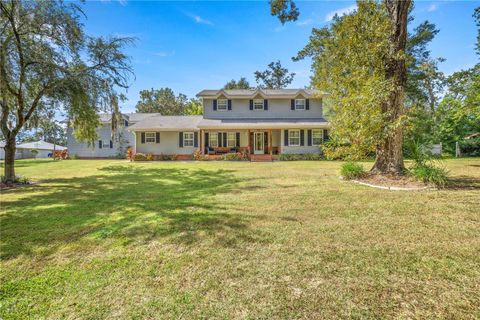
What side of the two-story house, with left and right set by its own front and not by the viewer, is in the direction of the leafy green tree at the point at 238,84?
back

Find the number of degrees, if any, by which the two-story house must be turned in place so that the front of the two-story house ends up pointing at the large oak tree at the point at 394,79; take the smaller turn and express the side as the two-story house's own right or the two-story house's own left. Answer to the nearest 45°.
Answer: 0° — it already faces it

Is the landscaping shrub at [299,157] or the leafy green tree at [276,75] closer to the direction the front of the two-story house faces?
the landscaping shrub

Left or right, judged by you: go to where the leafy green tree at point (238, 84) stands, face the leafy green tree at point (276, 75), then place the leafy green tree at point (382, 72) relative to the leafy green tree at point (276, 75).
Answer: right

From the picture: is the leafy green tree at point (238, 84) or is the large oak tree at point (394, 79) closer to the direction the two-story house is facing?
the large oak tree

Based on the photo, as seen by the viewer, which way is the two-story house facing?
toward the camera

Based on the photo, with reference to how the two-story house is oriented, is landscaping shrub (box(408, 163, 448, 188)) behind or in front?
in front

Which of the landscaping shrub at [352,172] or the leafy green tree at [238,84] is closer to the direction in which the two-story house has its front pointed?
the landscaping shrub

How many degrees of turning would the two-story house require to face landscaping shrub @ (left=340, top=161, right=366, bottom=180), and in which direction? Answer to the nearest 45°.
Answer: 0° — it already faces it

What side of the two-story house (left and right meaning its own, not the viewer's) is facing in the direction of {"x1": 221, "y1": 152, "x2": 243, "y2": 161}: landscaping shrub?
front

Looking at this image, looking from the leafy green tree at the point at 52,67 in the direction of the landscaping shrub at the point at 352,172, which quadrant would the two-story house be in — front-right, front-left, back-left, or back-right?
front-left
